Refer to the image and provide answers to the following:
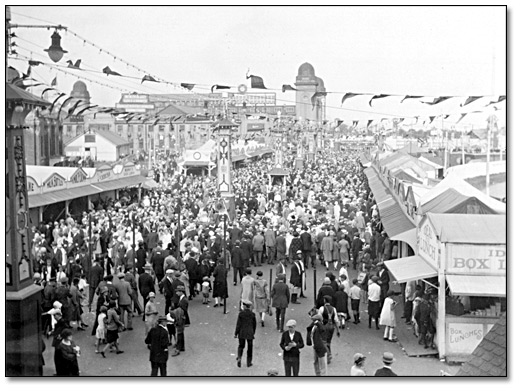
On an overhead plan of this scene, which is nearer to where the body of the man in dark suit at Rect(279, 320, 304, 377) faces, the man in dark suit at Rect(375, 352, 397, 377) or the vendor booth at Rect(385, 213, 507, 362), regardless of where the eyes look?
the man in dark suit

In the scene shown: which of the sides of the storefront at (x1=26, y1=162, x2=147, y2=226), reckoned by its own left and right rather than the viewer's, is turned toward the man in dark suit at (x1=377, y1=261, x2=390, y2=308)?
front

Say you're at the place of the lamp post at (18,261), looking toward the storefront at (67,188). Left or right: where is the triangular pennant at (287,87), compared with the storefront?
right

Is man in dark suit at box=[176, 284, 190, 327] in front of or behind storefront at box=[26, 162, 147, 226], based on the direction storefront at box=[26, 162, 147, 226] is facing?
in front

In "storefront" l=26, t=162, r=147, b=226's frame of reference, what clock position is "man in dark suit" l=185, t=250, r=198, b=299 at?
The man in dark suit is roughly at 1 o'clock from the storefront.

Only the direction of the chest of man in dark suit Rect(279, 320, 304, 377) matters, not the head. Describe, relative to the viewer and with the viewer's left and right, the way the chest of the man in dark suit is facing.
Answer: facing the viewer

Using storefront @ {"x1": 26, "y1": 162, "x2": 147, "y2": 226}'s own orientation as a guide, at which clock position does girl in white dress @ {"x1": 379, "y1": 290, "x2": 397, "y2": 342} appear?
The girl in white dress is roughly at 1 o'clock from the storefront.

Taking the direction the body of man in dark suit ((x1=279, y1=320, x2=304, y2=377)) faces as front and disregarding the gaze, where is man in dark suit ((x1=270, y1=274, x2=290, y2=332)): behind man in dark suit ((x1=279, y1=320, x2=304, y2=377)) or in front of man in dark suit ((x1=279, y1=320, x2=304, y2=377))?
behind

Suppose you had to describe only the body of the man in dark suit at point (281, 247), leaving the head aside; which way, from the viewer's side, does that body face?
away from the camera

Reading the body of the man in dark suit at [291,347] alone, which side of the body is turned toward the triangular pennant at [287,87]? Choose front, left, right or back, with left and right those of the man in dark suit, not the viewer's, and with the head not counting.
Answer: back

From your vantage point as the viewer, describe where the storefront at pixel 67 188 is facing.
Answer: facing the viewer and to the right of the viewer

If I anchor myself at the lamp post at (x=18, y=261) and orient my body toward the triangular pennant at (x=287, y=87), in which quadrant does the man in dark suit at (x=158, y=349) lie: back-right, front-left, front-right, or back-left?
front-right

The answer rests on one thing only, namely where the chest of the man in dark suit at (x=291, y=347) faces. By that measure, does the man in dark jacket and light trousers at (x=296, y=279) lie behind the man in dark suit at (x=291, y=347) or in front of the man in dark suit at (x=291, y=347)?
behind

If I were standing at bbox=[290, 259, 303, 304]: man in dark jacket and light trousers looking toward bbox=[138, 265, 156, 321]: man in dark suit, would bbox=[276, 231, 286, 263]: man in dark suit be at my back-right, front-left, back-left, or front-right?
back-right

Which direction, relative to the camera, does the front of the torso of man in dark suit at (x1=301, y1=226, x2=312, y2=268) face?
away from the camera
